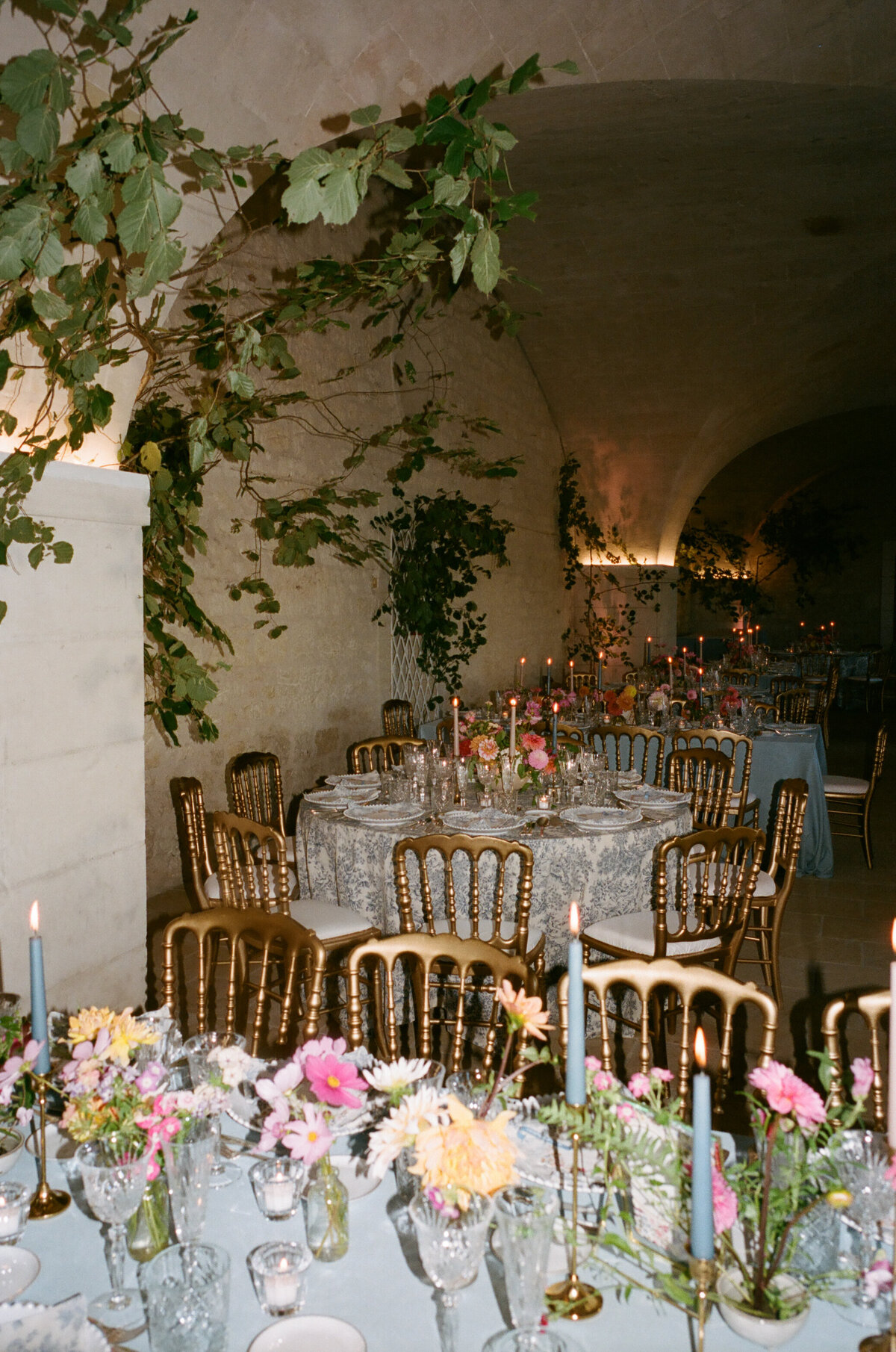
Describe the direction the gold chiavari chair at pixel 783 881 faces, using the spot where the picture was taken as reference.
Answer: facing to the left of the viewer

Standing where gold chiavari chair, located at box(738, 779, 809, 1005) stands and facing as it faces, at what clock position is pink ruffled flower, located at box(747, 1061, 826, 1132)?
The pink ruffled flower is roughly at 9 o'clock from the gold chiavari chair.

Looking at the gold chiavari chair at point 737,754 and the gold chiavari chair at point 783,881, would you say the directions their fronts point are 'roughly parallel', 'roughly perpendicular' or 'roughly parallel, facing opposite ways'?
roughly perpendicular

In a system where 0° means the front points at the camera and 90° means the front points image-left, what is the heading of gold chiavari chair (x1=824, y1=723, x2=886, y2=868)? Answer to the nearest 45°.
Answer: approximately 90°

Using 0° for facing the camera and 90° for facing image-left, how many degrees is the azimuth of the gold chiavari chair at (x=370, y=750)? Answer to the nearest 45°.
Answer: approximately 315°

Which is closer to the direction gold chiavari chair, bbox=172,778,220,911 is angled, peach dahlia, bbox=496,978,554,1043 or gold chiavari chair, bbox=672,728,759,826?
the gold chiavari chair

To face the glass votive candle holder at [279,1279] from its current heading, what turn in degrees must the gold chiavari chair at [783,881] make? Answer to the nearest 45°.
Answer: approximately 90° to its left

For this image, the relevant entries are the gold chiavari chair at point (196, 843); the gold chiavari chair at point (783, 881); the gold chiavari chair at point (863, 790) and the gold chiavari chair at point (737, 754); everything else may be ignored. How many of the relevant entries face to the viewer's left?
2

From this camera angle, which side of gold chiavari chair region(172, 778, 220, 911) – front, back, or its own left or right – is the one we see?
right

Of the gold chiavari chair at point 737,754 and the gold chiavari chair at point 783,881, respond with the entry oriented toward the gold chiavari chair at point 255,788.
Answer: the gold chiavari chair at point 783,881

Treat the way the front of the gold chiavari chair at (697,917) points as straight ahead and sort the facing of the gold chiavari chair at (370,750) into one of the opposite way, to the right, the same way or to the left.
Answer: the opposite way

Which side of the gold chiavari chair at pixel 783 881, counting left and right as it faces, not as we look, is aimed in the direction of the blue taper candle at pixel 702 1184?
left
